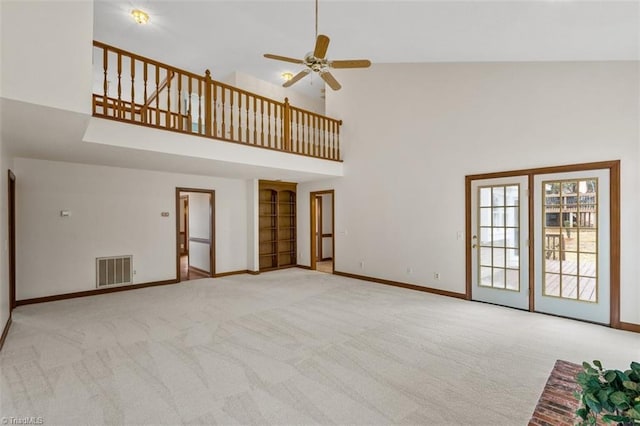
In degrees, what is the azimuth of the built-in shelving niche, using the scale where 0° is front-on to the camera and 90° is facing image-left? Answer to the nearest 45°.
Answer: approximately 315°

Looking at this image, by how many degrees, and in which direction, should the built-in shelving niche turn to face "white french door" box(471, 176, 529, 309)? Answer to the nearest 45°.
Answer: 0° — it already faces it

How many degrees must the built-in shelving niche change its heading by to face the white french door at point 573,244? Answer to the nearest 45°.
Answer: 0° — it already faces it

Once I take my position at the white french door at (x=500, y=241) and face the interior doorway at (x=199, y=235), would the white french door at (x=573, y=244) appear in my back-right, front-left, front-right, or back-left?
back-left

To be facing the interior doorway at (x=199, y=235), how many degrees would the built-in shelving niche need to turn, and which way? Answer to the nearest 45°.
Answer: approximately 135° to its right
